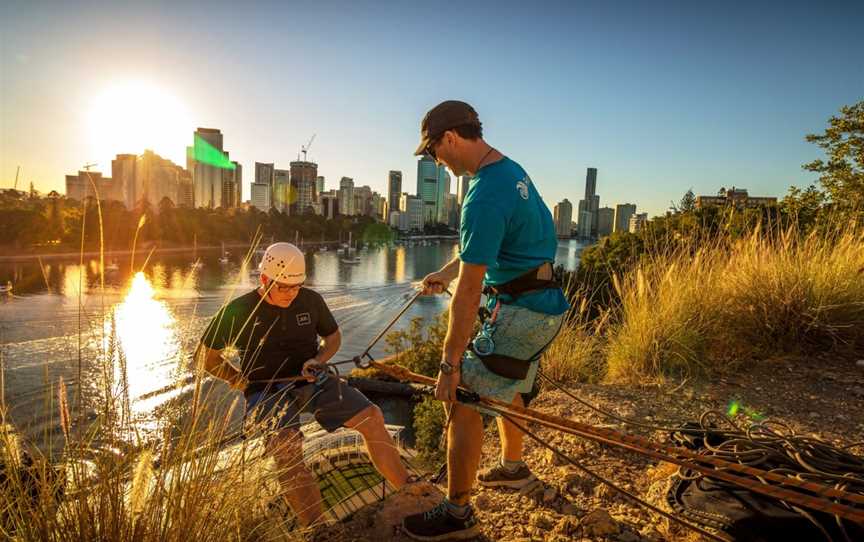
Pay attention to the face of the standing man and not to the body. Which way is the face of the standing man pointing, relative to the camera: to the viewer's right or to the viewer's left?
to the viewer's left

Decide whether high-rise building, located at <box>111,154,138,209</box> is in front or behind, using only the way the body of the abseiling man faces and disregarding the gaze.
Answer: behind

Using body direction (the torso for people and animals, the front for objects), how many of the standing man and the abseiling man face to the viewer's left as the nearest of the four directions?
1

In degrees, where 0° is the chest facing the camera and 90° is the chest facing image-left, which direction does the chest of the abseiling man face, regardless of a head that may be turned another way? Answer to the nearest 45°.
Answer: approximately 315°

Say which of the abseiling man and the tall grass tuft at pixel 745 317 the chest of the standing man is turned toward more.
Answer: the abseiling man

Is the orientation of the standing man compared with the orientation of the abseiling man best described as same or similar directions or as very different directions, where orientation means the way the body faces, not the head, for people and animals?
very different directions

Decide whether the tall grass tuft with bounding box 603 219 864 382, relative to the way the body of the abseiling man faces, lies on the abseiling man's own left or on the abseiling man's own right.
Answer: on the abseiling man's own left

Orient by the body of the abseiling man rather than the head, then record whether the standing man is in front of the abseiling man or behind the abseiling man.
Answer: in front

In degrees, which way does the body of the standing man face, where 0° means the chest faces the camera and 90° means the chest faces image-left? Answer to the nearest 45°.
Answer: approximately 90°

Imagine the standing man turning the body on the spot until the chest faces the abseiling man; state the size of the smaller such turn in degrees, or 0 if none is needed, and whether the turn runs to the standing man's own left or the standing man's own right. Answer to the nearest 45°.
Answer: approximately 45° to the standing man's own right

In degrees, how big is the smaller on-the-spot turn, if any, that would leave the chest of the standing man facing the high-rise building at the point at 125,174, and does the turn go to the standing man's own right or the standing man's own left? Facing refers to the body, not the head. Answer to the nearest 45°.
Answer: approximately 45° to the standing man's own right

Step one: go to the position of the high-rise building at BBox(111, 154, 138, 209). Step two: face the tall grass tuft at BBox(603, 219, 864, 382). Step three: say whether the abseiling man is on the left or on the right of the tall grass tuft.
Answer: right
